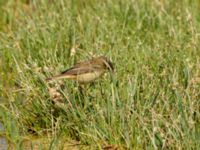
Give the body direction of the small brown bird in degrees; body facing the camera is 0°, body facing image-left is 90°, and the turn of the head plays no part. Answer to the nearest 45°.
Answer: approximately 270°
